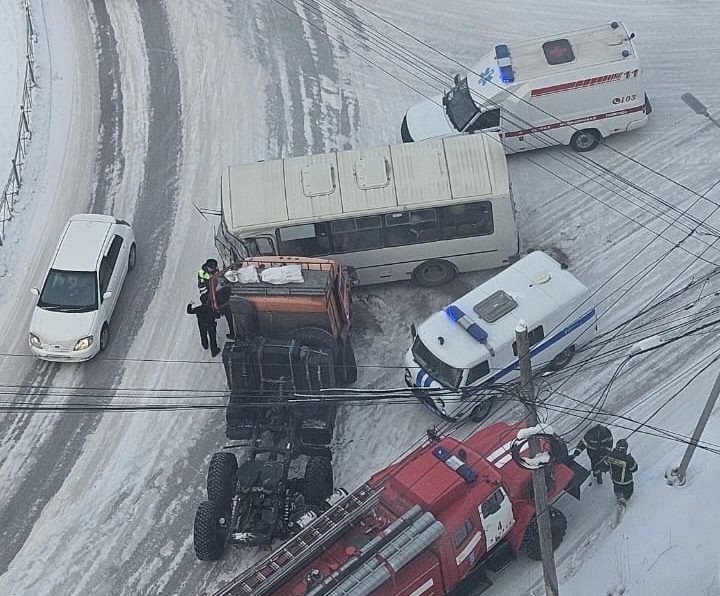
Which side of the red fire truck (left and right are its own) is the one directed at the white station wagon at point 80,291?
left

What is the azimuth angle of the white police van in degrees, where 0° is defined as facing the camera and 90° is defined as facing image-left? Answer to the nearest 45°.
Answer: approximately 45°

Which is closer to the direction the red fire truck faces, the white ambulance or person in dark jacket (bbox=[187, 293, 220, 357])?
the white ambulance

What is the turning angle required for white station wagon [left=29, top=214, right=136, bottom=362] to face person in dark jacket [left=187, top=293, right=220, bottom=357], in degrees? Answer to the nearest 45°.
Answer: approximately 45° to its left

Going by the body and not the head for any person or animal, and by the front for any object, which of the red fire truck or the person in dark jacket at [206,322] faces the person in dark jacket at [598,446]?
the red fire truck
